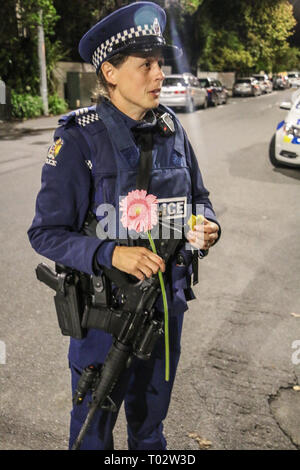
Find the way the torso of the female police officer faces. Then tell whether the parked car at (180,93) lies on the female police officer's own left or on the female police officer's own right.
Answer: on the female police officer's own left

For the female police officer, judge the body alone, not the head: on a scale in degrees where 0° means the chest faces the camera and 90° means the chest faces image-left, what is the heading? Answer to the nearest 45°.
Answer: approximately 315°

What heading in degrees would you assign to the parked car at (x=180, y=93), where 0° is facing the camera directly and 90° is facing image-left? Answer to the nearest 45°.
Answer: approximately 225°

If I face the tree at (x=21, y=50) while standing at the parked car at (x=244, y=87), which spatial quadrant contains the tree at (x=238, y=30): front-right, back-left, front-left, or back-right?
back-right

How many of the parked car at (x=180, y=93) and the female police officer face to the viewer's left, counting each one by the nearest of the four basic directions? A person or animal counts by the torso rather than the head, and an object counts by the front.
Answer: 0
